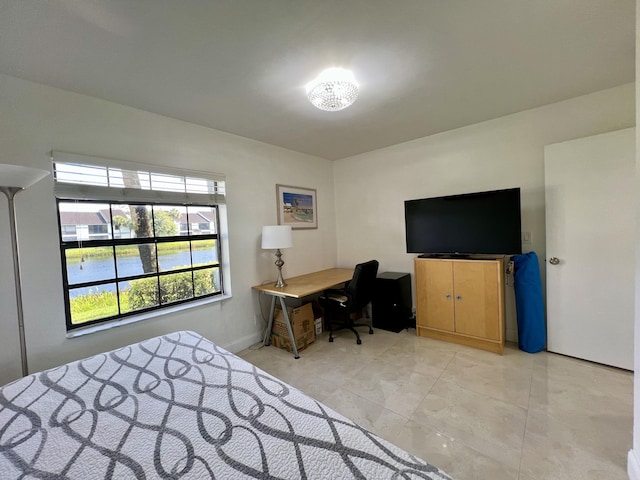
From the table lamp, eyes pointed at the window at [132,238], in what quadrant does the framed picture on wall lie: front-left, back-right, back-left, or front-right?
back-right

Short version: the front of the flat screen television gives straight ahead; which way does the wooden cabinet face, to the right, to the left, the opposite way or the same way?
the same way

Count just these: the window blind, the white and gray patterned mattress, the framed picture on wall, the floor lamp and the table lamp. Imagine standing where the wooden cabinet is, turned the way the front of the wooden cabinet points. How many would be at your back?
0

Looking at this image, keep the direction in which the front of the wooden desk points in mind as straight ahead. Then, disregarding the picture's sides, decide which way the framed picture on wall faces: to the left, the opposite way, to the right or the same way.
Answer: the same way

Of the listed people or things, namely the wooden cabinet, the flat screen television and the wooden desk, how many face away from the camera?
0

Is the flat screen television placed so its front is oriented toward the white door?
no

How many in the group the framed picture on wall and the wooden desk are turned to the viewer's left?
0

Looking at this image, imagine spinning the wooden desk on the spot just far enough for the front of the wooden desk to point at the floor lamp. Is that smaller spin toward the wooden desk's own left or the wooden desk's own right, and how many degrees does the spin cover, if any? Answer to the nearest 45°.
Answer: approximately 90° to the wooden desk's own right

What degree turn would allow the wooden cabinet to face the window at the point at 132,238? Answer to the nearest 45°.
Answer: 0° — it already faces it

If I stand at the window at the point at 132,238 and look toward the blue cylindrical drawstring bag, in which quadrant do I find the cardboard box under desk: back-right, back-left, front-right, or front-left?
front-left

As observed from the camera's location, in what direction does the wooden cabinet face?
facing the viewer and to the left of the viewer

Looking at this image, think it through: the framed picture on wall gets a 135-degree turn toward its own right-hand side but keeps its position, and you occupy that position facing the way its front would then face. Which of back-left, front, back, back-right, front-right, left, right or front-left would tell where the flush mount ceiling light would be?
left

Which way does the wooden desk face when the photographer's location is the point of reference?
facing the viewer and to the right of the viewer

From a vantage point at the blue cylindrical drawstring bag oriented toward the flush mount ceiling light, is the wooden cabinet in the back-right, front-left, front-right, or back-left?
front-right

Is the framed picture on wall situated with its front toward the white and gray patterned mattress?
no

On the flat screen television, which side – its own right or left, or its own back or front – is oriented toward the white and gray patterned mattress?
front
